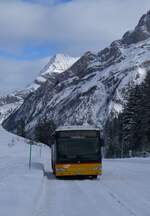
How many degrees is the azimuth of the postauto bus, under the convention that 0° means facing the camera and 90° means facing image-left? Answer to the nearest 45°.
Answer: approximately 0°
